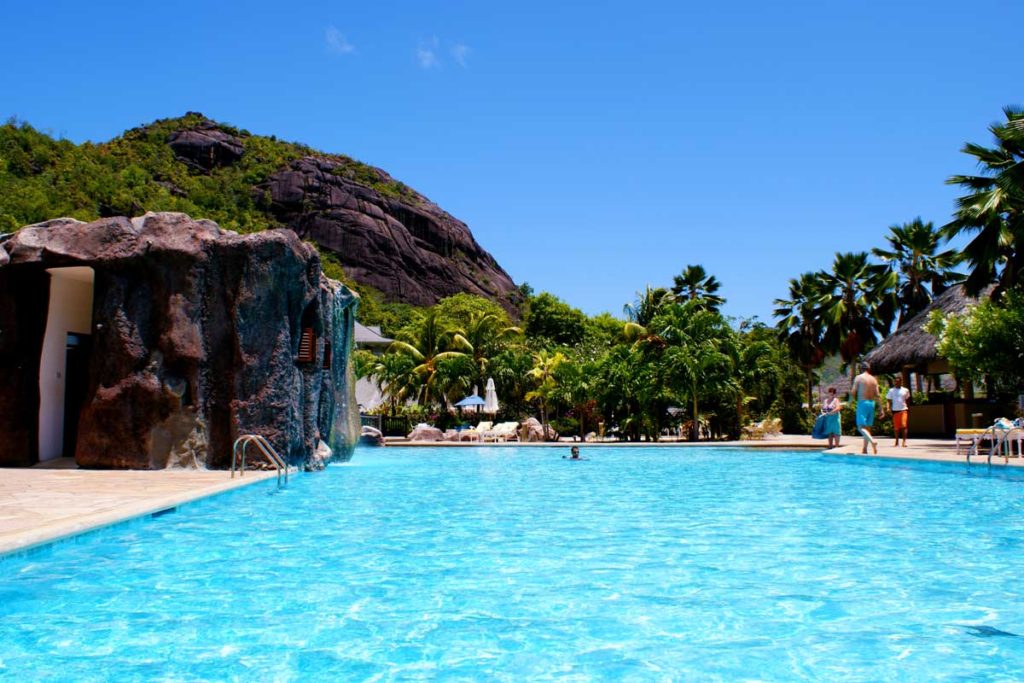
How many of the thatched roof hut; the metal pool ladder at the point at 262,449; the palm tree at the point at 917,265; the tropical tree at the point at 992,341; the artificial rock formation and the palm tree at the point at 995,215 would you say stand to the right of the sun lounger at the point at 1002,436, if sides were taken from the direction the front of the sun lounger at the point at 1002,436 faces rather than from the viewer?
4

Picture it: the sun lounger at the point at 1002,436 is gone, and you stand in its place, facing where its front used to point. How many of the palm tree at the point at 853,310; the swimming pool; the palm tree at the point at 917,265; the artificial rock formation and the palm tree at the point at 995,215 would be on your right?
3

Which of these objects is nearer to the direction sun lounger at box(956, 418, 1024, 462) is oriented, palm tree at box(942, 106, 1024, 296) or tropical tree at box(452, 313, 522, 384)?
the tropical tree

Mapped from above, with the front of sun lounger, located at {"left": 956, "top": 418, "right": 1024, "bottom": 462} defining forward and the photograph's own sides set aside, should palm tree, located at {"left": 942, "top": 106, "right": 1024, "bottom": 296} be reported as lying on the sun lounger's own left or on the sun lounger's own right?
on the sun lounger's own right

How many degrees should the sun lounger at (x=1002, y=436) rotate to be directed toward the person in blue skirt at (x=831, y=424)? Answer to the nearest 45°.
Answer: approximately 45° to its right

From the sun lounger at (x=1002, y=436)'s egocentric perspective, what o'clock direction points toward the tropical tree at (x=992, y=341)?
The tropical tree is roughly at 3 o'clock from the sun lounger.

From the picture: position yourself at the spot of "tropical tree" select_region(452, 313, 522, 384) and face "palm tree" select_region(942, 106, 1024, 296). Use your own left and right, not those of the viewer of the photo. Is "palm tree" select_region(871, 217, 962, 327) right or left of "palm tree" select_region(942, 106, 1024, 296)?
left

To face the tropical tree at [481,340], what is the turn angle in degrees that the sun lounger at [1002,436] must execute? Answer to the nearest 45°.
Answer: approximately 45° to its right

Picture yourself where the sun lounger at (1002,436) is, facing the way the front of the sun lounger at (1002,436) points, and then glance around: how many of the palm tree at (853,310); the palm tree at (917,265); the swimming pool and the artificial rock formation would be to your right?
2

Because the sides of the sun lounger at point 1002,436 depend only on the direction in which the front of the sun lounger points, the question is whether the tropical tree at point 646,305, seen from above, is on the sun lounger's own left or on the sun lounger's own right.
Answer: on the sun lounger's own right

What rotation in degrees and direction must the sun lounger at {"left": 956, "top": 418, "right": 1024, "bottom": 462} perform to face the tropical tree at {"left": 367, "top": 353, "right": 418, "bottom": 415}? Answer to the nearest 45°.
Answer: approximately 45° to its right

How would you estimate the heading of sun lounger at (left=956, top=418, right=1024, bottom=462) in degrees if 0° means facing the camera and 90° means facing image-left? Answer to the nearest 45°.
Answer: approximately 90°

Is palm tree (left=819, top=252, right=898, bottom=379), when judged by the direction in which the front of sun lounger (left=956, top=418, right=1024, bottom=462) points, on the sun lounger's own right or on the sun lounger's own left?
on the sun lounger's own right
